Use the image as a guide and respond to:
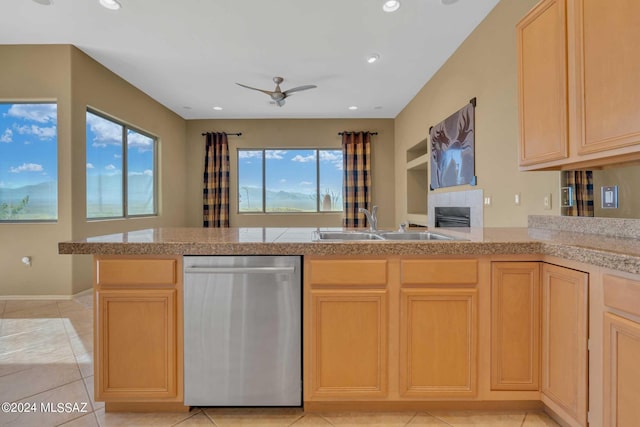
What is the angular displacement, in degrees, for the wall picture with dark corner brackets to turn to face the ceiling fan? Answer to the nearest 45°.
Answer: approximately 45° to its right

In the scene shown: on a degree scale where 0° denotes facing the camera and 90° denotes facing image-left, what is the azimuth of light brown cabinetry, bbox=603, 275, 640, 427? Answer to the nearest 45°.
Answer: approximately 45°

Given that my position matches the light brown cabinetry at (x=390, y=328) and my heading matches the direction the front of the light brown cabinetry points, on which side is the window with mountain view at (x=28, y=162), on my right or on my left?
on my right

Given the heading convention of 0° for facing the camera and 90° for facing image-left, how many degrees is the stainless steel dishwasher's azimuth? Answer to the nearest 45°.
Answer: approximately 0°

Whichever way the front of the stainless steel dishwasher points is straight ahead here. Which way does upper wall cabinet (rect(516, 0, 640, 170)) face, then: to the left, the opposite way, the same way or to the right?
to the right

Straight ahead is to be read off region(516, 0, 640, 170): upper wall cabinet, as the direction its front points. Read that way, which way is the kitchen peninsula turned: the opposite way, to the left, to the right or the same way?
to the left

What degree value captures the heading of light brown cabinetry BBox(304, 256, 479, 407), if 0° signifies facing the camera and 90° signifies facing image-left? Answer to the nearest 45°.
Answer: approximately 0°
